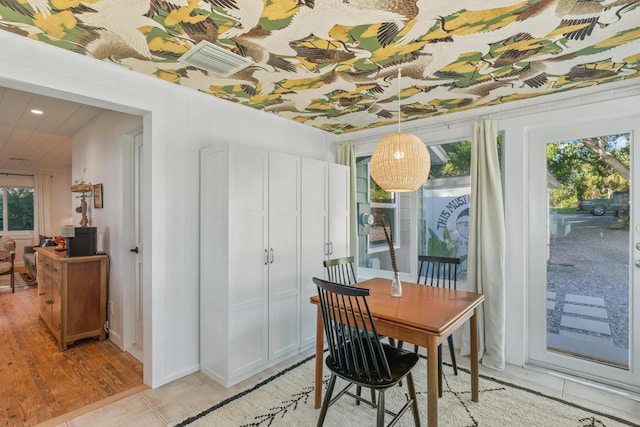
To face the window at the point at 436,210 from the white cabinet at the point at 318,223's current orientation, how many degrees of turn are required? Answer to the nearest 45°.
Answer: approximately 45° to its left

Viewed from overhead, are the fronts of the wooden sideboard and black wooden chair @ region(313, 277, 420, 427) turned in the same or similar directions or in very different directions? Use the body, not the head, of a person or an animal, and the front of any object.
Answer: very different directions

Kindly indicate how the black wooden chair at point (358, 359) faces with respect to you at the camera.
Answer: facing away from the viewer and to the right of the viewer

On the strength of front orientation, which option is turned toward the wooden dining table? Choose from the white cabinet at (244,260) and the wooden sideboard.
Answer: the white cabinet

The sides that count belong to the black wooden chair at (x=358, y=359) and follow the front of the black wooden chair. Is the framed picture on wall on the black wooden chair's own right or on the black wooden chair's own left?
on the black wooden chair's own left
